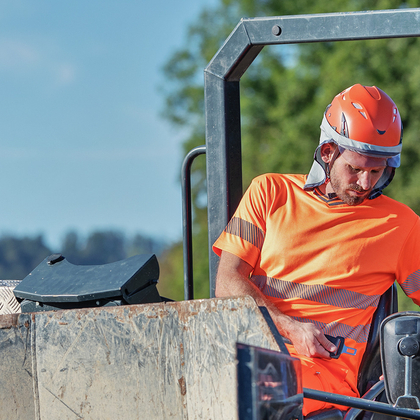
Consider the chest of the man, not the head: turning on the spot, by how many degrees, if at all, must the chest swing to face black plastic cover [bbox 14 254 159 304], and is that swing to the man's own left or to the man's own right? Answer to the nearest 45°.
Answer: approximately 45° to the man's own right

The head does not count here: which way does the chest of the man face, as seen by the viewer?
toward the camera
